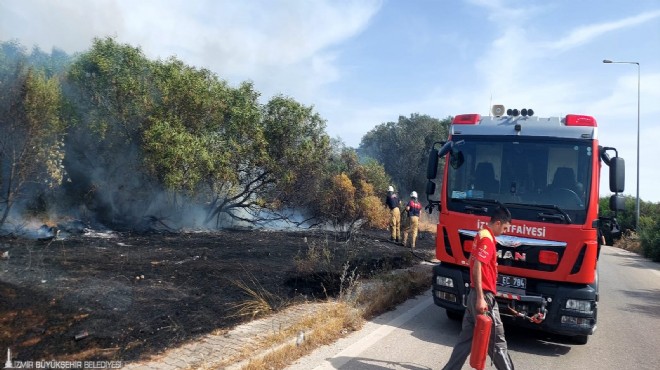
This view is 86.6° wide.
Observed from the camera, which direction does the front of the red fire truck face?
facing the viewer

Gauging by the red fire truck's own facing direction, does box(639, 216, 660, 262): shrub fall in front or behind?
behind

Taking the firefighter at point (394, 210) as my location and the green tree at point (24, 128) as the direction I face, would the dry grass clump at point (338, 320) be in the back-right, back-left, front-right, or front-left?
front-left

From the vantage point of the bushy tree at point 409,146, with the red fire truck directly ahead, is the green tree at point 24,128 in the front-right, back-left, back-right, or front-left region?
front-right

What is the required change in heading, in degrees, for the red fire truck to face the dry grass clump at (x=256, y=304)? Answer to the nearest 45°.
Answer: approximately 90° to its right

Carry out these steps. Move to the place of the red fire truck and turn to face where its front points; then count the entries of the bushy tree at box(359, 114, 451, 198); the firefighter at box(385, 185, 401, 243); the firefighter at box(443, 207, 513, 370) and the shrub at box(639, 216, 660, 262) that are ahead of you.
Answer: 1

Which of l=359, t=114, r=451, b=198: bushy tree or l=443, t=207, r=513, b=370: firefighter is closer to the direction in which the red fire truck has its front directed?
the firefighter

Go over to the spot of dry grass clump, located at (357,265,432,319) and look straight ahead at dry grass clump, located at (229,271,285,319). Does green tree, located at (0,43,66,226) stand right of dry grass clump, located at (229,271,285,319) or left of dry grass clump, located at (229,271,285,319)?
right

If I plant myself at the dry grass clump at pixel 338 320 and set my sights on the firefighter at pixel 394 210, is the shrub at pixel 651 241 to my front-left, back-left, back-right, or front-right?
front-right

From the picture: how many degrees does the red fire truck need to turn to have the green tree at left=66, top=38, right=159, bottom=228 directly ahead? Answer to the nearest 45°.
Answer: approximately 90° to its right
